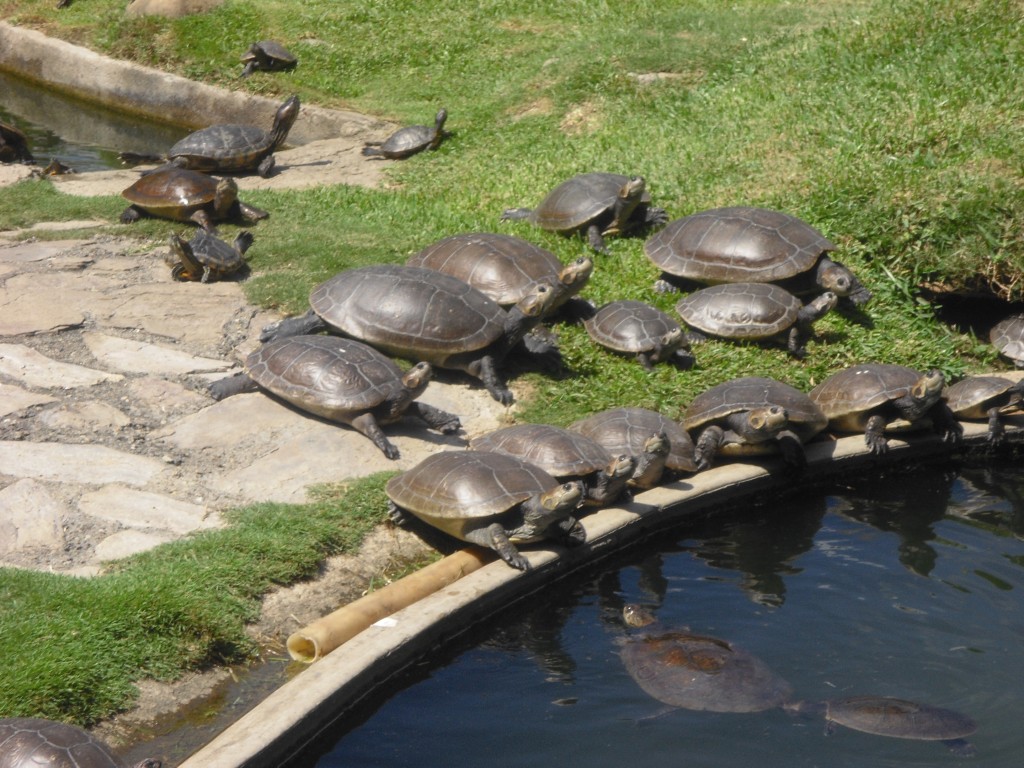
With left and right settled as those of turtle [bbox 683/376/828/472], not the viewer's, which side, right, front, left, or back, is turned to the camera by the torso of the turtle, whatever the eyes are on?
front

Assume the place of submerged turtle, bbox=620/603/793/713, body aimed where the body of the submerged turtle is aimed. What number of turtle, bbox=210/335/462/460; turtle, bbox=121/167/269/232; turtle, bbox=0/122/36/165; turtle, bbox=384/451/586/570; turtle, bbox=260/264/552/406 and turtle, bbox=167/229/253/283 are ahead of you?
6

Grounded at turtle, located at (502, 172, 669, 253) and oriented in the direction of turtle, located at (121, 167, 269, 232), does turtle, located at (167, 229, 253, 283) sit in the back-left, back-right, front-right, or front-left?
front-left

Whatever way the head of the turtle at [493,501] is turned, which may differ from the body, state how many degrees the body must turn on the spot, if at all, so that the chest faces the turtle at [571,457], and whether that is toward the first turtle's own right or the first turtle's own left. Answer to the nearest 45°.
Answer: approximately 90° to the first turtle's own left

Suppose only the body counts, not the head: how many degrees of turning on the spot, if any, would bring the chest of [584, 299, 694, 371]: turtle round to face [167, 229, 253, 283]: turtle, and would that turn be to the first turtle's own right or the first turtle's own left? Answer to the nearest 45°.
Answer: approximately 135° to the first turtle's own right

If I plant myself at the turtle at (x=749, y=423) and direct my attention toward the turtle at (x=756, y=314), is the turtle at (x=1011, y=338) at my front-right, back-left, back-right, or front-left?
front-right

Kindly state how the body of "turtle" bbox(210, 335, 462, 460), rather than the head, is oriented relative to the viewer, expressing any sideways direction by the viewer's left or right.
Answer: facing the viewer and to the right of the viewer

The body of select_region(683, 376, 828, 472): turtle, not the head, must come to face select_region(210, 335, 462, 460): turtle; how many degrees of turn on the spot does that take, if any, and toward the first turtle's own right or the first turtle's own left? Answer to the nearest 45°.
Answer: approximately 90° to the first turtle's own right

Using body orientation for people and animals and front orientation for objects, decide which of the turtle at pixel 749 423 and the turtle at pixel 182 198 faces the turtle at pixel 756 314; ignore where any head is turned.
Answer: the turtle at pixel 182 198

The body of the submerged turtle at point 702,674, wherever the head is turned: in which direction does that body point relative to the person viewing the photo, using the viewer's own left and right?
facing away from the viewer and to the left of the viewer

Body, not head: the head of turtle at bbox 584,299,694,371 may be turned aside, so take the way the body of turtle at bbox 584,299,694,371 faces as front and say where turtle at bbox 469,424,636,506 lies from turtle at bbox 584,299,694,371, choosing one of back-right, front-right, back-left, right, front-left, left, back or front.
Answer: front-right

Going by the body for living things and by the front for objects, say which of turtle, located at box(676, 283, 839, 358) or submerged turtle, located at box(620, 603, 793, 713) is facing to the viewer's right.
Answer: the turtle

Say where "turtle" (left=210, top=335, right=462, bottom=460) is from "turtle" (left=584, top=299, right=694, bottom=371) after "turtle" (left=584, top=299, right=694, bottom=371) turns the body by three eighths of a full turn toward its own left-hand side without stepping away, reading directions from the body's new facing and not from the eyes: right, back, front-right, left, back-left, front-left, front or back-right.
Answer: back-left

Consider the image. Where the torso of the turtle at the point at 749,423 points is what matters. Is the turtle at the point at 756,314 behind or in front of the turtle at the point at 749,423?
behind

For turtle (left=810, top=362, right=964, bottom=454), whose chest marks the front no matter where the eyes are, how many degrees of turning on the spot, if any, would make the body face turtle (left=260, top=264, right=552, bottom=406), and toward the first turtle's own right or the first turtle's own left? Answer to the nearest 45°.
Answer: approximately 135° to the first turtle's own right

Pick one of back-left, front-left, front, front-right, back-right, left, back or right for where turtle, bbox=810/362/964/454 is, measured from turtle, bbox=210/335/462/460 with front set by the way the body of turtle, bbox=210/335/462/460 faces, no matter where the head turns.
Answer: front-left

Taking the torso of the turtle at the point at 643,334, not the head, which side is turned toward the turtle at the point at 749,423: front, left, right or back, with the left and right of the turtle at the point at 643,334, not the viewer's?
front
